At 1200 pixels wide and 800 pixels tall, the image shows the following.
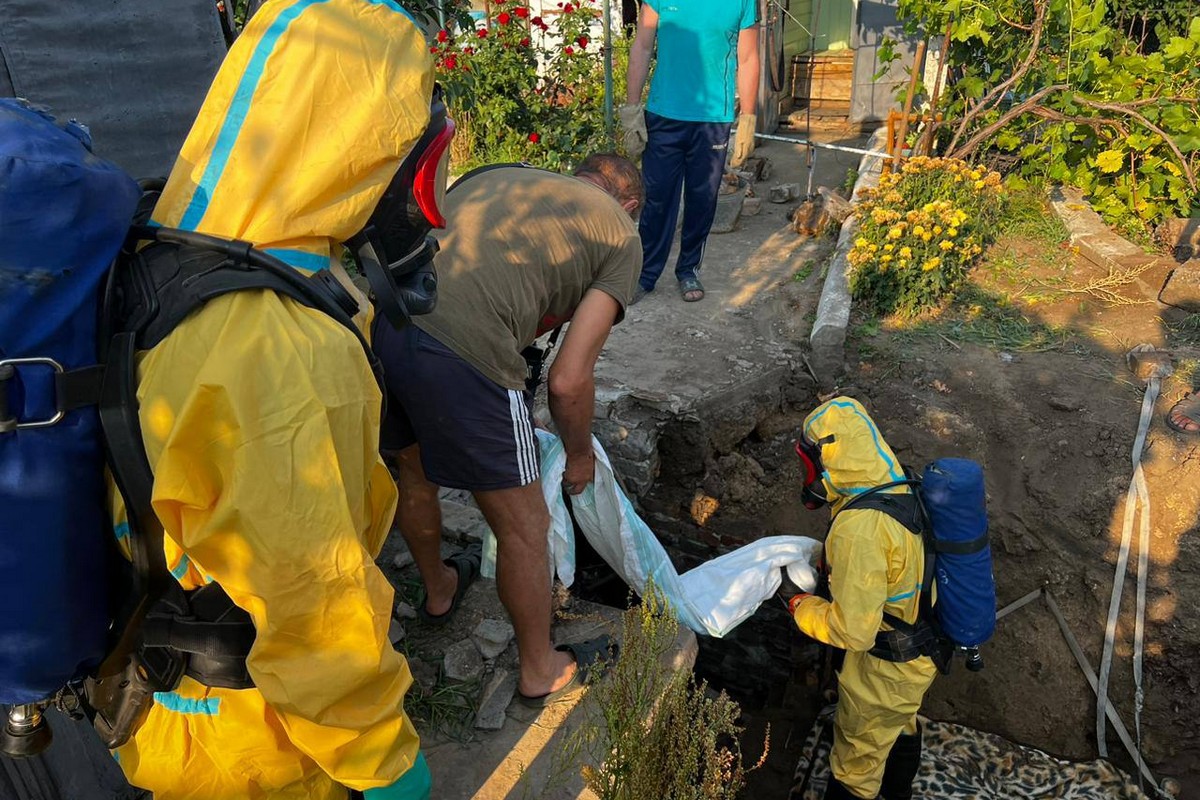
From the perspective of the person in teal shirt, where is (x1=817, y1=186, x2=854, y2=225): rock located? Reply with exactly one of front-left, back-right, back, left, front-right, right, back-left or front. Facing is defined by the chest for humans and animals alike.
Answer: back-left

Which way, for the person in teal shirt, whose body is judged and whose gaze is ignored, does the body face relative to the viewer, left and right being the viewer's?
facing the viewer

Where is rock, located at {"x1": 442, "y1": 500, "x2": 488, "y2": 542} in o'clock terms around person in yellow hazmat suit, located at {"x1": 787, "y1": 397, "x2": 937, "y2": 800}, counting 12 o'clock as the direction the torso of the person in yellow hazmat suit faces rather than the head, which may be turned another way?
The rock is roughly at 12 o'clock from the person in yellow hazmat suit.

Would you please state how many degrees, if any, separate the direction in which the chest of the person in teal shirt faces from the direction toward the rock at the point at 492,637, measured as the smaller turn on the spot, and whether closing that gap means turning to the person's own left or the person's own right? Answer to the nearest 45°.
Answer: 0° — they already face it

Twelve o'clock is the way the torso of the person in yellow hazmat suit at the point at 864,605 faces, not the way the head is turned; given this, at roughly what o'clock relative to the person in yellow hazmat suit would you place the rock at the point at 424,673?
The rock is roughly at 11 o'clock from the person in yellow hazmat suit.

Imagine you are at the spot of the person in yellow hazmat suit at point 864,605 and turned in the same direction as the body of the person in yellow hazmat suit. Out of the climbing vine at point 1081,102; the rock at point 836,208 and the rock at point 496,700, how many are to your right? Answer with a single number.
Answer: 2

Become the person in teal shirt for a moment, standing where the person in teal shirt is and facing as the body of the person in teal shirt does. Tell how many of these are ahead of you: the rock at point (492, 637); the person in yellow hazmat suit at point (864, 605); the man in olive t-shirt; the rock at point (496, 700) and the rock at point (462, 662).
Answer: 5

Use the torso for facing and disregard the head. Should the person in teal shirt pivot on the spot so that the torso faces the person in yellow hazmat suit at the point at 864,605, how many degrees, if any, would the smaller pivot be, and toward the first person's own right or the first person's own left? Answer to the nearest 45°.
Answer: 0° — they already face them

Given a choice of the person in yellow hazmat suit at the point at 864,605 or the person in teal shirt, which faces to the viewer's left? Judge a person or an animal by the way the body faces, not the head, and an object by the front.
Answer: the person in yellow hazmat suit

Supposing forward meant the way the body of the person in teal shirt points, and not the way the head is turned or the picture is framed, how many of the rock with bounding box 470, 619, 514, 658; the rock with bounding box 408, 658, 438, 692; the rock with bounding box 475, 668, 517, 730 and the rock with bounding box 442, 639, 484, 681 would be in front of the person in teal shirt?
4

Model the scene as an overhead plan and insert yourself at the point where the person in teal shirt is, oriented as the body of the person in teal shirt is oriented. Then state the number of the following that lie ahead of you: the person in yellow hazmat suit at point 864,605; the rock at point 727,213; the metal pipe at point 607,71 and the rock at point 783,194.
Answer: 1

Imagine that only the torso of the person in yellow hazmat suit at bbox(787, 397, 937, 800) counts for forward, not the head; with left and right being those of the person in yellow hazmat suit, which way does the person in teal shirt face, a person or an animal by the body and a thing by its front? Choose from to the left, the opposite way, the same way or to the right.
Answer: to the left

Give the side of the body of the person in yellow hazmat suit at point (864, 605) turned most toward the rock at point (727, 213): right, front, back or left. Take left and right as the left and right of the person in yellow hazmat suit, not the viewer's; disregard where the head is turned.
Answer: right

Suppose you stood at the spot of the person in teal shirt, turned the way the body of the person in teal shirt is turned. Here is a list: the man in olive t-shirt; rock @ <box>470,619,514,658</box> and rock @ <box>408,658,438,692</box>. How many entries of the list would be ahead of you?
3

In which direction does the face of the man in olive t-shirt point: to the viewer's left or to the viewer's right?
to the viewer's right

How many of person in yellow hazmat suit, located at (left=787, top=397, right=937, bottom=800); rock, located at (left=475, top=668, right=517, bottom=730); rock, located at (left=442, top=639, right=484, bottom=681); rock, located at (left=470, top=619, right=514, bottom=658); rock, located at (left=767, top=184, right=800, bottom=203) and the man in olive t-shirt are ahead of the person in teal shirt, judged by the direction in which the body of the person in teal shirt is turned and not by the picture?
5

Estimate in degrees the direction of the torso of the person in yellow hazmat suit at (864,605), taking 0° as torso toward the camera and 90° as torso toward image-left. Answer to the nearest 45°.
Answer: approximately 90°

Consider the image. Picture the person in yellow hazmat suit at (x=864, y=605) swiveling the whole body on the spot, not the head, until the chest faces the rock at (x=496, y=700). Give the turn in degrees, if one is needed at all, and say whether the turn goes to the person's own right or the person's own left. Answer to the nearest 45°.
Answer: approximately 45° to the person's own left
